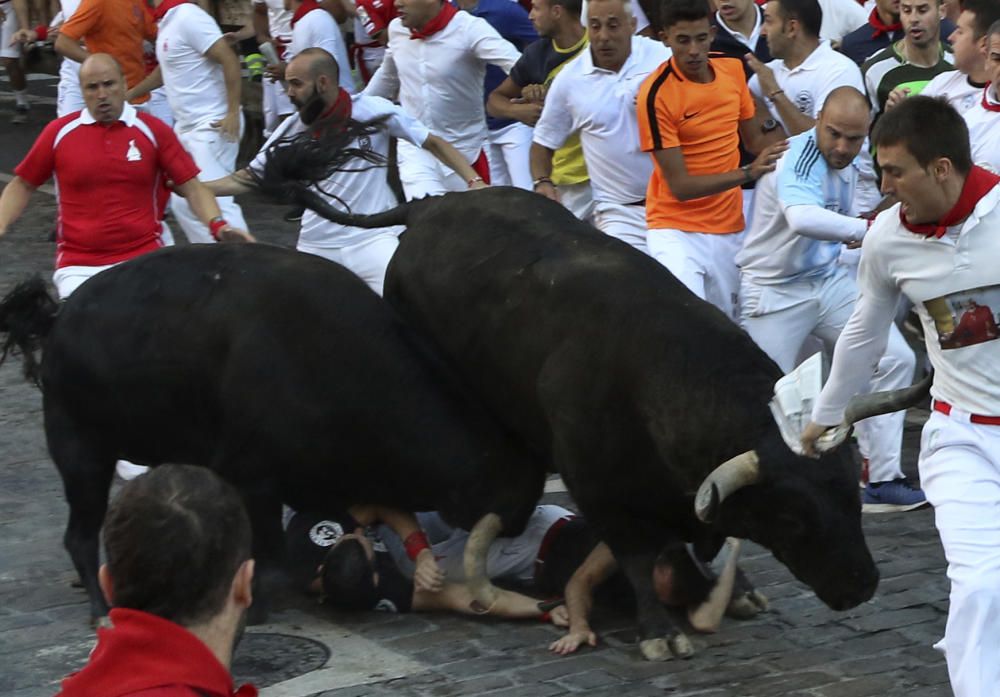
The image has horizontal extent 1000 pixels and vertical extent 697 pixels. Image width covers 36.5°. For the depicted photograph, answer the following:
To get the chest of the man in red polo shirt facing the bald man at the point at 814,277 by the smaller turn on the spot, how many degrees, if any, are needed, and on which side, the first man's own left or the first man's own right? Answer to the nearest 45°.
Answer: approximately 90° to the first man's own left

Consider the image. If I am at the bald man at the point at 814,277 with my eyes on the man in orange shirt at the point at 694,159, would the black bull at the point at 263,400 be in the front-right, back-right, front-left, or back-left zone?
front-left

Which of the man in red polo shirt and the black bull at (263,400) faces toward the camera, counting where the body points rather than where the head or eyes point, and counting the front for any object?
the man in red polo shirt

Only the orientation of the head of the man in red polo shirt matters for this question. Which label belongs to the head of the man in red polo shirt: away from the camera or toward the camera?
toward the camera

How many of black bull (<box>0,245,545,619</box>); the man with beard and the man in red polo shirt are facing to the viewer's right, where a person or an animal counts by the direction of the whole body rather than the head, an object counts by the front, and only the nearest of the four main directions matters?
1

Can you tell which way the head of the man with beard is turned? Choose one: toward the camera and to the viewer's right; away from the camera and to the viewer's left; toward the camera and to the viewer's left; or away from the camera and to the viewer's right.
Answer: toward the camera and to the viewer's left

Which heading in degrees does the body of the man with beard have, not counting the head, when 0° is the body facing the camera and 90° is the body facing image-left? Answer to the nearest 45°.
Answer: approximately 45°

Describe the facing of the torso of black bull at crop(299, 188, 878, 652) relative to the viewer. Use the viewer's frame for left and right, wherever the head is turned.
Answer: facing the viewer and to the right of the viewer

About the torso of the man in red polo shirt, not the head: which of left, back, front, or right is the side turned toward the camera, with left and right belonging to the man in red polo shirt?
front

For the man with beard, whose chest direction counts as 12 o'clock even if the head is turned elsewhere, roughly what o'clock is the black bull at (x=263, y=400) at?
The black bull is roughly at 11 o'clock from the man with beard.

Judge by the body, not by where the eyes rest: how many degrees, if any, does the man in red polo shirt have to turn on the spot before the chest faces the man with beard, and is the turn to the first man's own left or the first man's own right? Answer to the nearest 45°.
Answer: approximately 90° to the first man's own left
